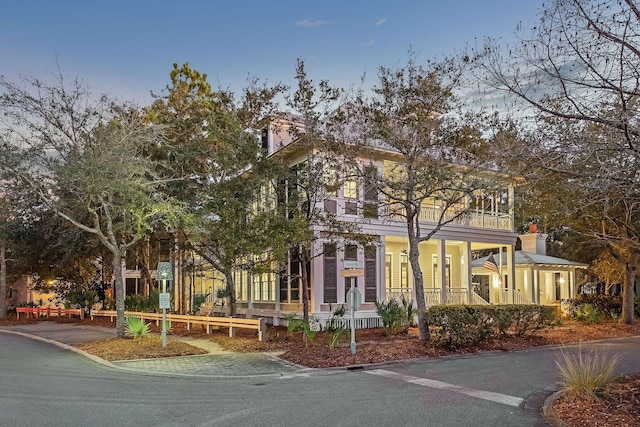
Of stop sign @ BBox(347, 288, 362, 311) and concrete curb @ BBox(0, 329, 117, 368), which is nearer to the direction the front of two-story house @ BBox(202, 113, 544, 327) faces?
the stop sign

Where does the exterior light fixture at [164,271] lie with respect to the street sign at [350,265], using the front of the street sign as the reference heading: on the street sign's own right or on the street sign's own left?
on the street sign's own right

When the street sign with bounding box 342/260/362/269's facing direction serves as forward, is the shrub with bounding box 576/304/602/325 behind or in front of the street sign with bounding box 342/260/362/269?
behind

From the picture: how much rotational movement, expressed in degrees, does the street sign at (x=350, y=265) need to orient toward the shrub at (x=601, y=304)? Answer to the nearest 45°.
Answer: approximately 135° to its left

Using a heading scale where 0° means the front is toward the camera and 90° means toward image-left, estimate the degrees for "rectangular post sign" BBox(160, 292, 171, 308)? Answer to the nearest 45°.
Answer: approximately 0°

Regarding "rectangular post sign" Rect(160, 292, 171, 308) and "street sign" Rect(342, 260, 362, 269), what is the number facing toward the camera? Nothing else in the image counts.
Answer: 2

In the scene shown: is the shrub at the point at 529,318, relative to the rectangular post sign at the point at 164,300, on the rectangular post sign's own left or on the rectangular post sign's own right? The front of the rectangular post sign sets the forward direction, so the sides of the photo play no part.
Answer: on the rectangular post sign's own left

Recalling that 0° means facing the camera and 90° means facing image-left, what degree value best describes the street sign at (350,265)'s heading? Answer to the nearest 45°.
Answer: approximately 0°
